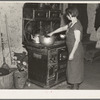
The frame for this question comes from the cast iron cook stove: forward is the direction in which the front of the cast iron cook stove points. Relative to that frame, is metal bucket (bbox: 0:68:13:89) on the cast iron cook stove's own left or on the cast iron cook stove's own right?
on the cast iron cook stove's own right

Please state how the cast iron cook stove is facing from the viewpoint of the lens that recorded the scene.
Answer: facing the viewer and to the right of the viewer
